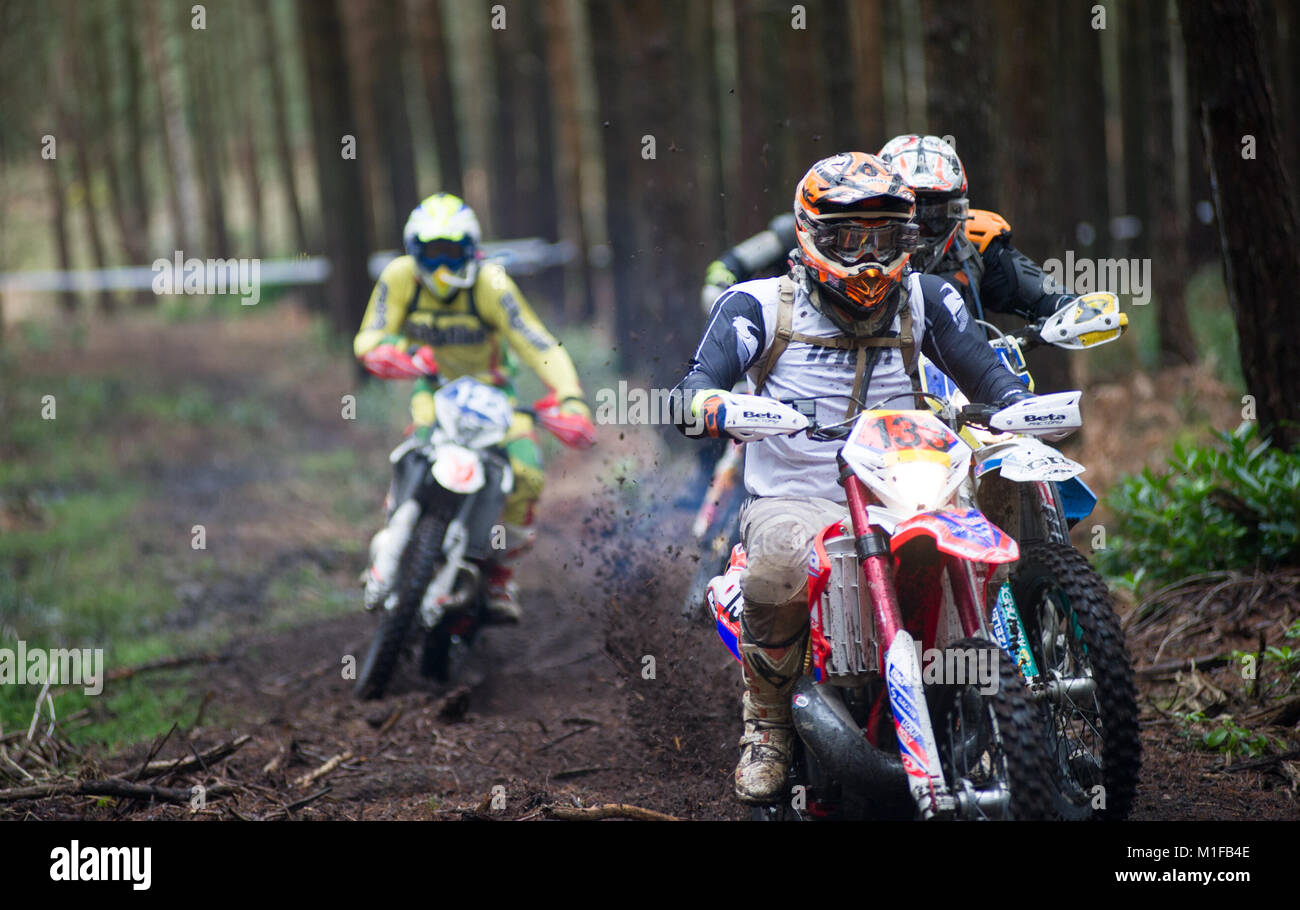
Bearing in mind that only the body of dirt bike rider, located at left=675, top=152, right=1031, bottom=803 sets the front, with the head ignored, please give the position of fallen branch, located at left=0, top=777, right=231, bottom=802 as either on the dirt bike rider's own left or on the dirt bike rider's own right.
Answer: on the dirt bike rider's own right

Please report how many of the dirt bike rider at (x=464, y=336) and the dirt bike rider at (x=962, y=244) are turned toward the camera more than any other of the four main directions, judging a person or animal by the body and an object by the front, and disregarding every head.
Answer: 2

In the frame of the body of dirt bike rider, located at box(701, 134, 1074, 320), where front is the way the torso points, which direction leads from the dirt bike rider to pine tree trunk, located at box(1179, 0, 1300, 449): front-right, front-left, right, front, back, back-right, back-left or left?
back-left

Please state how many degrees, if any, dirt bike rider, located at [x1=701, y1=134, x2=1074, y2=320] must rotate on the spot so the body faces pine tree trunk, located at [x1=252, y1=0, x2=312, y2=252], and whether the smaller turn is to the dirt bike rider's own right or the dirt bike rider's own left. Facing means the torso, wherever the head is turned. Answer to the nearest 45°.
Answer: approximately 135° to the dirt bike rider's own right

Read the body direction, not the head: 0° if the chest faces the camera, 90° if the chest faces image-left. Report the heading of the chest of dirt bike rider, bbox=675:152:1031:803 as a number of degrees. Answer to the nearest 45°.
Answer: approximately 0°

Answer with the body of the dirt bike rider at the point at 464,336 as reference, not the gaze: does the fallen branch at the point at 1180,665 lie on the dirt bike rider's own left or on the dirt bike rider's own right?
on the dirt bike rider's own left

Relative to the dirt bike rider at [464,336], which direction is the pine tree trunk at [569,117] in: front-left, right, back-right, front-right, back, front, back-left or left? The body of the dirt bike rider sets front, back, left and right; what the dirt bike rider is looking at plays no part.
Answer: back

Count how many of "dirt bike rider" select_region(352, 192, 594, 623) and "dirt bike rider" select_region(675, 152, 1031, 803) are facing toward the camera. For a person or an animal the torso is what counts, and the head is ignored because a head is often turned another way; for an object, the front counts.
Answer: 2

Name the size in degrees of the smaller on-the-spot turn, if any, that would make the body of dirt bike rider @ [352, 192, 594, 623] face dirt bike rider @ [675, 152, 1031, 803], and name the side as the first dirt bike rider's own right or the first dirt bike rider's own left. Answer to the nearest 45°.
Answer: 0° — they already face them

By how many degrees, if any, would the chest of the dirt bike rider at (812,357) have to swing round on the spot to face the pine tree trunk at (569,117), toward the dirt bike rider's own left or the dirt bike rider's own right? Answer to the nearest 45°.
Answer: approximately 180°

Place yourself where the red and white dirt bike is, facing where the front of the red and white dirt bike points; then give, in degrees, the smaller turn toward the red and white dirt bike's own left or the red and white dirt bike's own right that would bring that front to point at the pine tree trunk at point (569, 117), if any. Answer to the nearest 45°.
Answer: approximately 135° to the red and white dirt bike's own left
